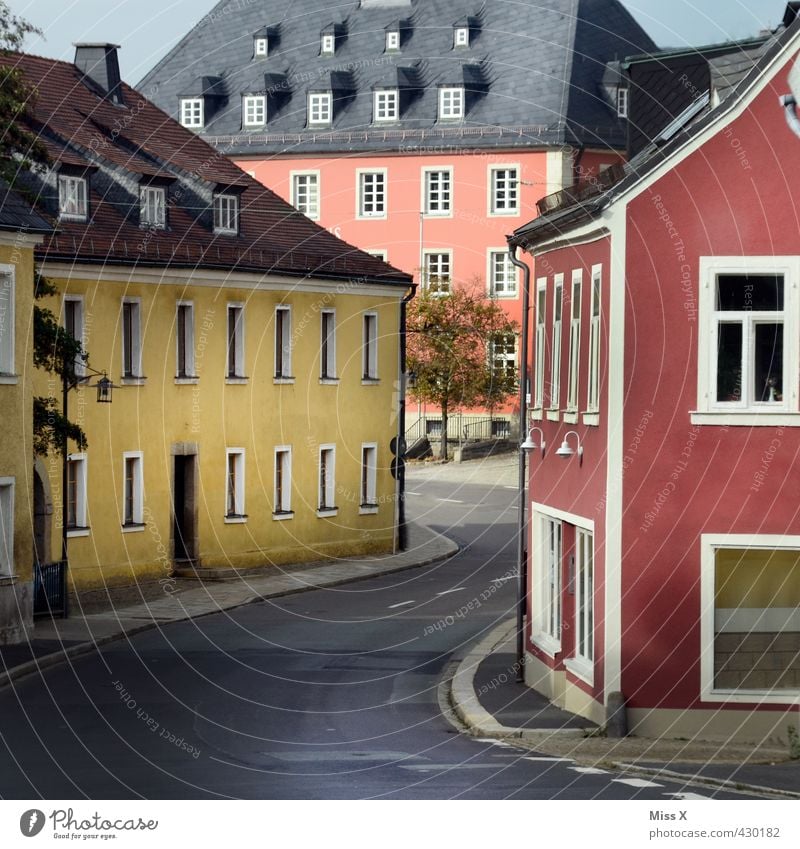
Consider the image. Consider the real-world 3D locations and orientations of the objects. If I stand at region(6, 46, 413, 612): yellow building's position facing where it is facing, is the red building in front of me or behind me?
in front

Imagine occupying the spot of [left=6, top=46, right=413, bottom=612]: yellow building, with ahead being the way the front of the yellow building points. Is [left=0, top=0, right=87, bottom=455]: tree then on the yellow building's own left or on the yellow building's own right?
on the yellow building's own right
